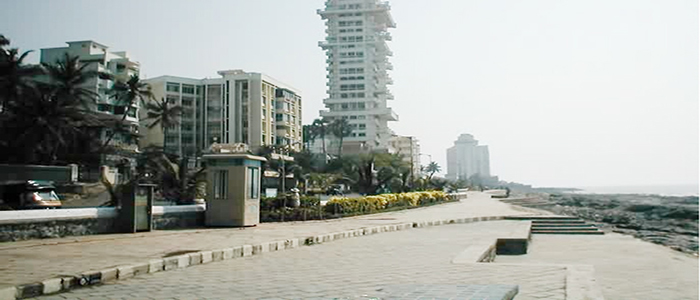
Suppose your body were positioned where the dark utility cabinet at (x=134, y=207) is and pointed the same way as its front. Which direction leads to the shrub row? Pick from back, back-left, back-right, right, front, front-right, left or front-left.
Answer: left

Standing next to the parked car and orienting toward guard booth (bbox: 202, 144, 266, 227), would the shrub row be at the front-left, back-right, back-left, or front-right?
front-left

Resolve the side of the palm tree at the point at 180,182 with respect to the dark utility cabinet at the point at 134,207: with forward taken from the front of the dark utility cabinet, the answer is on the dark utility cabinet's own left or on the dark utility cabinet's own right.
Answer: on the dark utility cabinet's own left

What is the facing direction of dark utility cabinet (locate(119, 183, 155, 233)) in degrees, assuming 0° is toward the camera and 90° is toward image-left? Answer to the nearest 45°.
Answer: approximately 315°

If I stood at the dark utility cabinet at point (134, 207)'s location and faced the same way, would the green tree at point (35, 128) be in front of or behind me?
behind

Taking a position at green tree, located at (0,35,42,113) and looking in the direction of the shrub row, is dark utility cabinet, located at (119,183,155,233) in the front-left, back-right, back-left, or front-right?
front-right

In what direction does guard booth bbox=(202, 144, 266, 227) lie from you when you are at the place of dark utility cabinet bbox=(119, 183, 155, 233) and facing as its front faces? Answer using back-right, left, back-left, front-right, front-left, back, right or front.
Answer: left

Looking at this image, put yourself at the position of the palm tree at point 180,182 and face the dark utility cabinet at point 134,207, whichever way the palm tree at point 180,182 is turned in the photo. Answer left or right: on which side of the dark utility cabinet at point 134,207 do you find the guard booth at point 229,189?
left

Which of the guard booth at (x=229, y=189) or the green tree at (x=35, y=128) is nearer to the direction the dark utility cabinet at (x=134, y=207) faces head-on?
the guard booth
